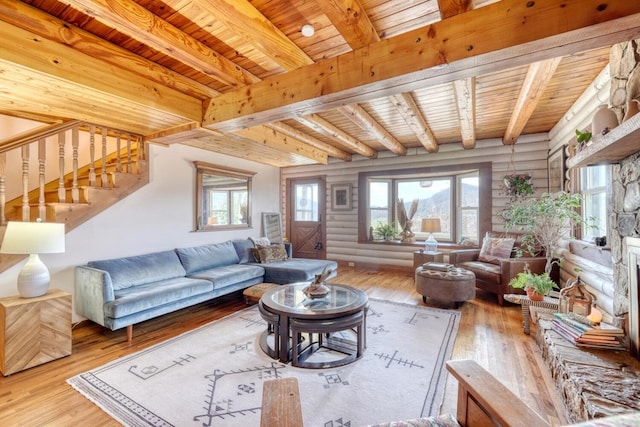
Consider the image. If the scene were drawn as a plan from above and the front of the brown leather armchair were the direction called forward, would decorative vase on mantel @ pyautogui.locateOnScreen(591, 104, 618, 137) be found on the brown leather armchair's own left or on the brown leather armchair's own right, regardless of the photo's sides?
on the brown leather armchair's own left

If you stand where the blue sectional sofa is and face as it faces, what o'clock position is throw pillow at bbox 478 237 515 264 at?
The throw pillow is roughly at 11 o'clock from the blue sectional sofa.

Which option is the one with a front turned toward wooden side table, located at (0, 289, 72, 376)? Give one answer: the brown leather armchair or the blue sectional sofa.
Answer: the brown leather armchair

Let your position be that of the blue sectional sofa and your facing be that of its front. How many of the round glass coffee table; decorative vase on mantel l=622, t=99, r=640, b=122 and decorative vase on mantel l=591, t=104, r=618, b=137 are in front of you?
3

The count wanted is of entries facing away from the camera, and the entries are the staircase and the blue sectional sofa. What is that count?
0

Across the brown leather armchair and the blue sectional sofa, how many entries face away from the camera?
0

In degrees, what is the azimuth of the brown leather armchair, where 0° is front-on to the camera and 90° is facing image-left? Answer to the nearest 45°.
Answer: approximately 45°

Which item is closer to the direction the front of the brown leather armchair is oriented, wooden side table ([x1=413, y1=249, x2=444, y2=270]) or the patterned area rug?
the patterned area rug

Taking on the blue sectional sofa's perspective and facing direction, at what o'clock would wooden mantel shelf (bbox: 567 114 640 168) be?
The wooden mantel shelf is roughly at 12 o'clock from the blue sectional sofa.

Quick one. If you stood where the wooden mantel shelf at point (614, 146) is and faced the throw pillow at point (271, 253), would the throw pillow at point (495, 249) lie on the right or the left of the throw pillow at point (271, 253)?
right

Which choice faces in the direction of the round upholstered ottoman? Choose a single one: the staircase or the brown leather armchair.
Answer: the brown leather armchair
